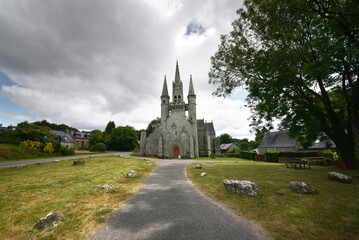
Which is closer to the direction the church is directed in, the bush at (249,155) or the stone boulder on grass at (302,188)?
the stone boulder on grass

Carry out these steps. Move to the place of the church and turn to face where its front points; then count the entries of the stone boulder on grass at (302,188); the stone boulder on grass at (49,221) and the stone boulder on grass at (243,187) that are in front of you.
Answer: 3

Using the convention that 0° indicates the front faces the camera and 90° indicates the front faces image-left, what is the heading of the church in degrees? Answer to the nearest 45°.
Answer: approximately 0°

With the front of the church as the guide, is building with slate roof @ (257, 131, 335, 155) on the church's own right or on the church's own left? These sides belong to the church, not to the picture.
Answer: on the church's own left

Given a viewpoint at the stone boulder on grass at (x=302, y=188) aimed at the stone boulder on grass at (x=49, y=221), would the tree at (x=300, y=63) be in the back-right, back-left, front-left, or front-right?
back-right

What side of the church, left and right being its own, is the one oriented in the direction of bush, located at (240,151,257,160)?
left

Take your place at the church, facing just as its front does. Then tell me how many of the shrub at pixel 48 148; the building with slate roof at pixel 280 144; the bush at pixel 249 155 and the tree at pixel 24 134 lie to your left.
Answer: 2

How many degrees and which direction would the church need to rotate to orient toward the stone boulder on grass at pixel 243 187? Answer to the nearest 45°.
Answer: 0° — it already faces it

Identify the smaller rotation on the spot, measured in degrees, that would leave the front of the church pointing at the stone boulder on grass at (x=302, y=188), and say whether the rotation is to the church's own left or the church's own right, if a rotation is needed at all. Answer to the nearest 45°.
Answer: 0° — it already faces it

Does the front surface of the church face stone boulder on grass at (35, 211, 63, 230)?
yes

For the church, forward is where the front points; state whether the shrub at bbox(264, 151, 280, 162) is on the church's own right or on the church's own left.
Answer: on the church's own left
